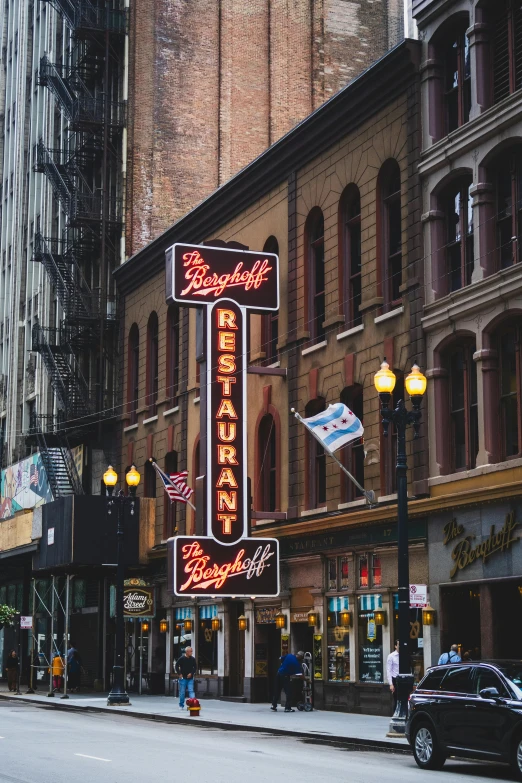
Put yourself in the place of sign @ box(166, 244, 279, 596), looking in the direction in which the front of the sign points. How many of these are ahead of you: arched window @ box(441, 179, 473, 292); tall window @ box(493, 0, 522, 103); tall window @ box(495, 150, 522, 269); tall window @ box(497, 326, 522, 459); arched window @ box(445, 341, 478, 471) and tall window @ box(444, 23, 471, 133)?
6

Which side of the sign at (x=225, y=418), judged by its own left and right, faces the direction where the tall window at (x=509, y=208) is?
front

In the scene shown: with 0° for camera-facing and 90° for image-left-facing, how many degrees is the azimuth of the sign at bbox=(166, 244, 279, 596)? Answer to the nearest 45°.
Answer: approximately 315°

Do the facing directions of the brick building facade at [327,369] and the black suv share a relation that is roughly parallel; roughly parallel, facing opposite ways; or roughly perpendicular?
roughly perpendicular

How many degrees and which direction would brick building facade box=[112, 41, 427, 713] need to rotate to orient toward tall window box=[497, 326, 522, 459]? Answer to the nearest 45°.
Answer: approximately 90° to its left

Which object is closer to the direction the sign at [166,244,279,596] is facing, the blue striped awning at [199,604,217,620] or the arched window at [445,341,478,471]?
the arched window

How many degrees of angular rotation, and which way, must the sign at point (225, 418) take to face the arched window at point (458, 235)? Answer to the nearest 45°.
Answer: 0° — it already faces it

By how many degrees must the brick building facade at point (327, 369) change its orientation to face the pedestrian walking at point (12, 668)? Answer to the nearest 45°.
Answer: approximately 90° to its right

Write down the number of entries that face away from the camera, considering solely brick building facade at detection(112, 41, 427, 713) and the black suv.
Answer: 0
